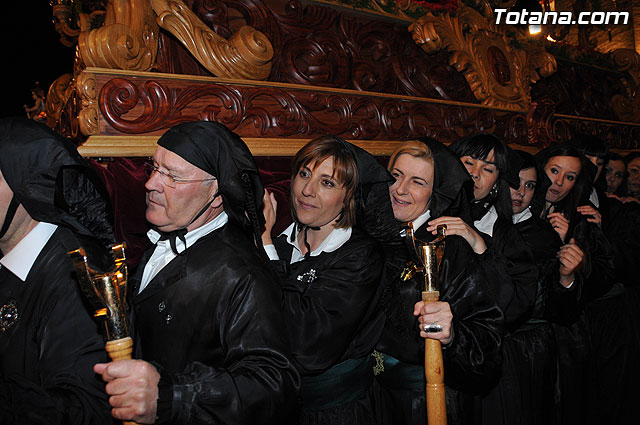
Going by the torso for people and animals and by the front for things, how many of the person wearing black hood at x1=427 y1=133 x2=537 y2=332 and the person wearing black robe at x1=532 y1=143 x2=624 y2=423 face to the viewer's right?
0

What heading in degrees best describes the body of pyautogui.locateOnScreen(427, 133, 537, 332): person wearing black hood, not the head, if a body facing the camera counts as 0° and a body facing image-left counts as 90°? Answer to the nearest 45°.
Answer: approximately 45°

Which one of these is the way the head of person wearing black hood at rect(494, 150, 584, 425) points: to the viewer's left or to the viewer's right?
to the viewer's left
